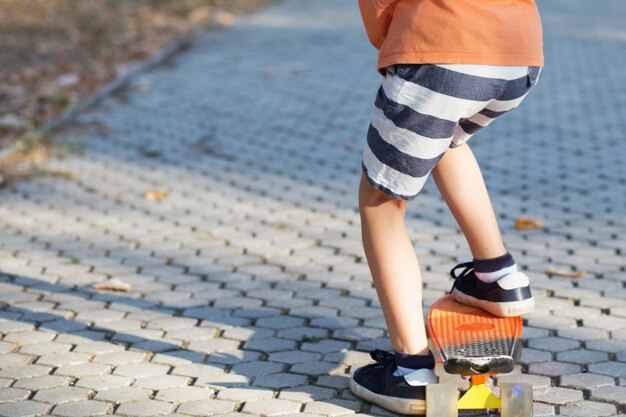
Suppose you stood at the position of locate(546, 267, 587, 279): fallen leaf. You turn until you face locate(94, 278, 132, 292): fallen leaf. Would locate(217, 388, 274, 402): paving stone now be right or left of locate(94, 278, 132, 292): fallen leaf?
left

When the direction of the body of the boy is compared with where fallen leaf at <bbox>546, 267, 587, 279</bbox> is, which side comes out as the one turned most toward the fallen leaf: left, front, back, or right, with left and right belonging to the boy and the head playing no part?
right

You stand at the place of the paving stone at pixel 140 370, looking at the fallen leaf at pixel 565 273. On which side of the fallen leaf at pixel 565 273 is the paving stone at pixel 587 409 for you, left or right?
right

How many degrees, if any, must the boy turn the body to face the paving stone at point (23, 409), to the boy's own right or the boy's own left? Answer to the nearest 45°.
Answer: approximately 45° to the boy's own left

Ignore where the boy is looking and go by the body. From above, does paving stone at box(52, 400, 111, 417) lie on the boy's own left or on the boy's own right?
on the boy's own left

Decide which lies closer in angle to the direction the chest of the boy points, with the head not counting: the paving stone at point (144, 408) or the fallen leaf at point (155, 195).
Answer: the fallen leaf

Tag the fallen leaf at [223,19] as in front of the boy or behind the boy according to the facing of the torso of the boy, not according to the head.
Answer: in front

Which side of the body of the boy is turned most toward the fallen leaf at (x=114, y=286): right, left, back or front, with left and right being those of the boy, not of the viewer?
front

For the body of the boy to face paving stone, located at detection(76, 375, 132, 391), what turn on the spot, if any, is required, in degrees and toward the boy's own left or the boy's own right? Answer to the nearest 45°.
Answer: approximately 45° to the boy's own left
